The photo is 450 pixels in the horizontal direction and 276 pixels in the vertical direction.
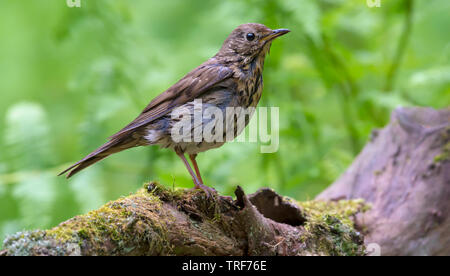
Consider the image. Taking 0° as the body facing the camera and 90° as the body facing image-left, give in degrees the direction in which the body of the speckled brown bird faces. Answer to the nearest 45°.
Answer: approximately 270°
